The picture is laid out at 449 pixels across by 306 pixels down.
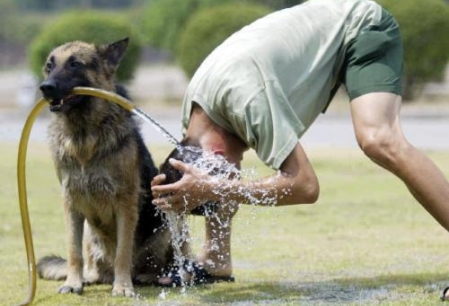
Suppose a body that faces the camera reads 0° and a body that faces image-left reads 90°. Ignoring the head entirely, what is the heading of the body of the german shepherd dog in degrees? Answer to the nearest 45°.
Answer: approximately 45°
